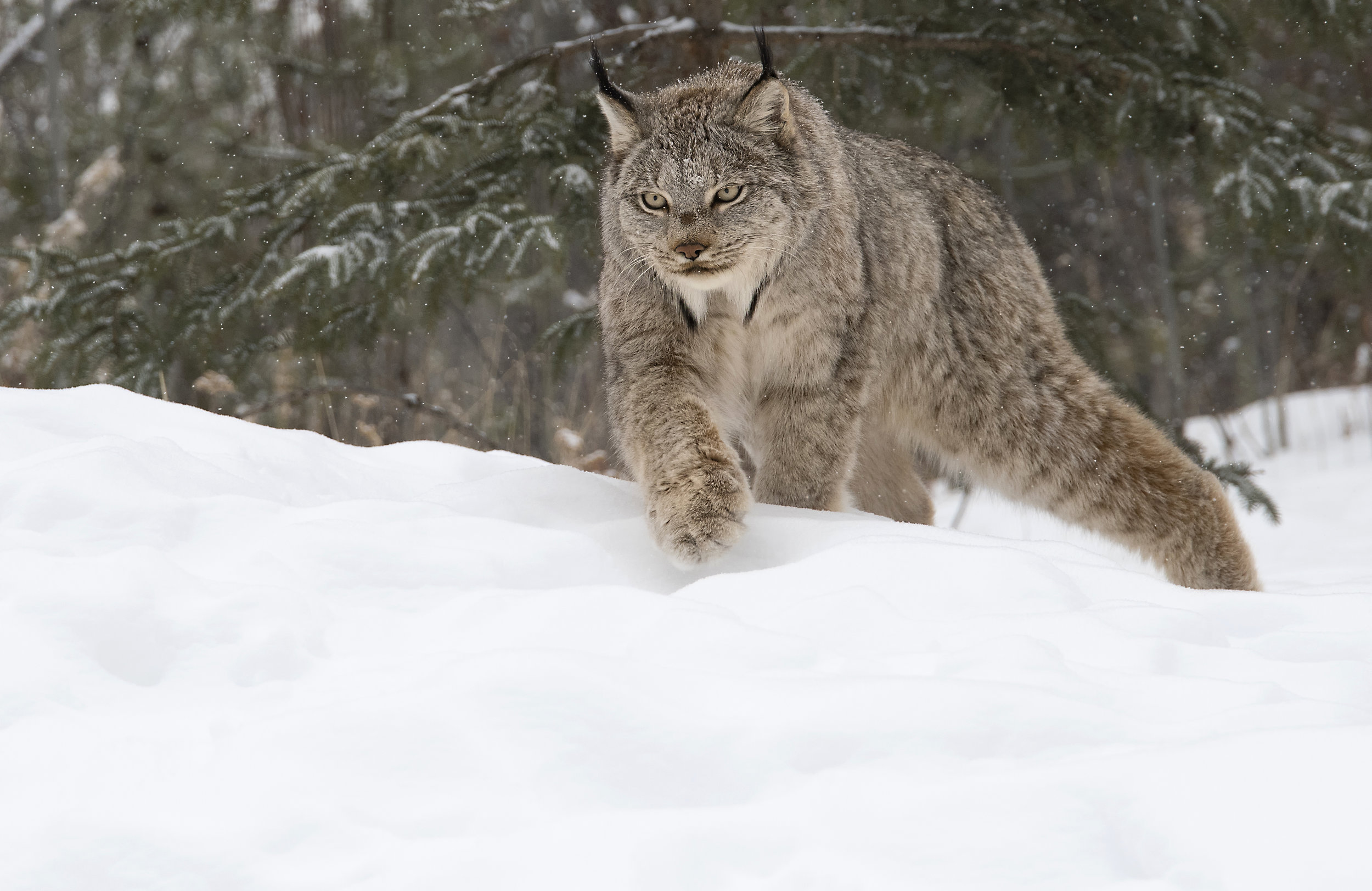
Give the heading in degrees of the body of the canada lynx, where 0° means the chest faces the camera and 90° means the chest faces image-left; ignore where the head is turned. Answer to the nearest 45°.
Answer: approximately 45°
